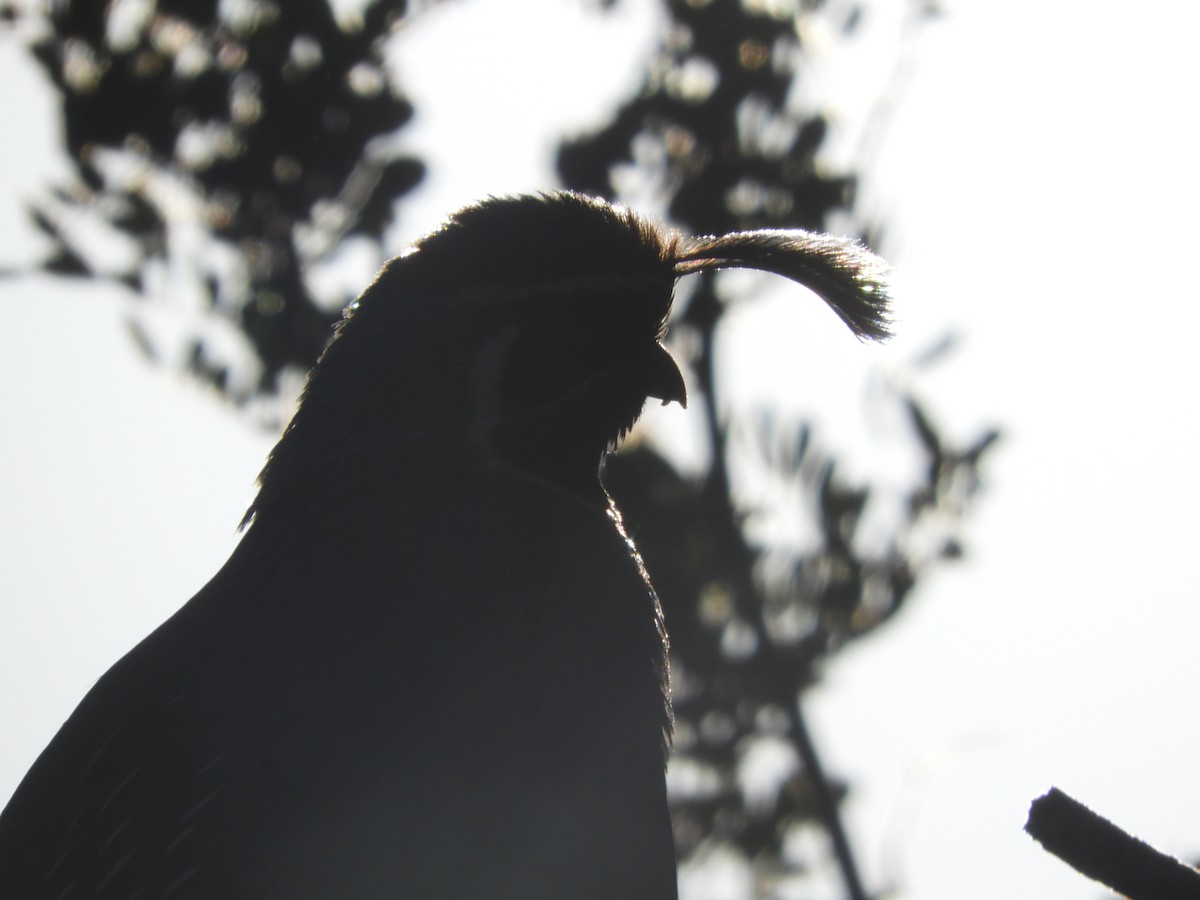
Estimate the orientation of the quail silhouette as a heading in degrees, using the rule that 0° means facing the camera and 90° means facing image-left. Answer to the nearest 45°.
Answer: approximately 270°
